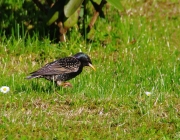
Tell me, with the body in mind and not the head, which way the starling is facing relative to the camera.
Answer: to the viewer's right
